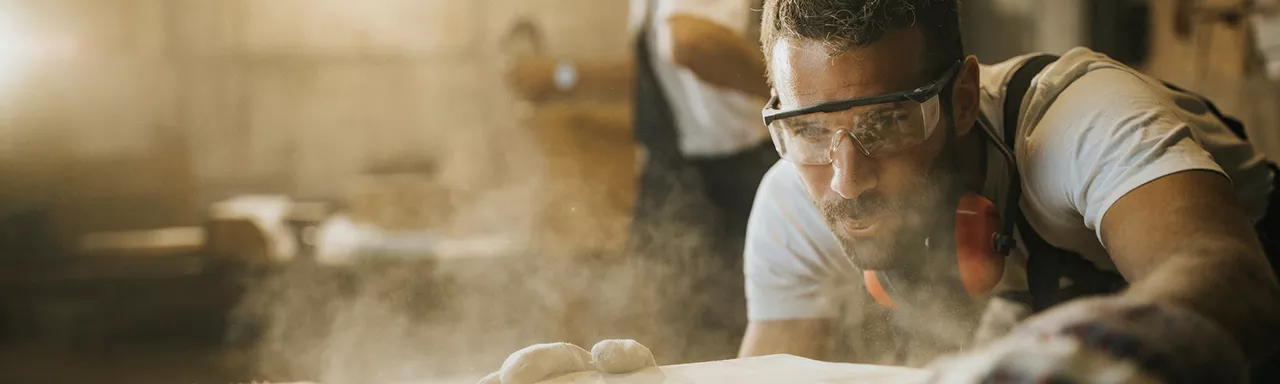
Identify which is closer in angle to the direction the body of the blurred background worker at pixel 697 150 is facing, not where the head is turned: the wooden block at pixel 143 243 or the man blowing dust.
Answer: the wooden block

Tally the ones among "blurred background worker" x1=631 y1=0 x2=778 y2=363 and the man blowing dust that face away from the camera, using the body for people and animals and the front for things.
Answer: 0

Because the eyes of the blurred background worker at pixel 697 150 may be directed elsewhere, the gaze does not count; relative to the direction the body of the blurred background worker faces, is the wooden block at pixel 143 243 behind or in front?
in front

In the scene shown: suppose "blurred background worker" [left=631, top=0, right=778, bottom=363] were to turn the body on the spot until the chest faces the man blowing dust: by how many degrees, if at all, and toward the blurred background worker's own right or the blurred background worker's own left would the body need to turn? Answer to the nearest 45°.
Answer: approximately 135° to the blurred background worker's own left

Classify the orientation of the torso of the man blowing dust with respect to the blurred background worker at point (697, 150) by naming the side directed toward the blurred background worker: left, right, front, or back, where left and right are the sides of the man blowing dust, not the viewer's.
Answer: right

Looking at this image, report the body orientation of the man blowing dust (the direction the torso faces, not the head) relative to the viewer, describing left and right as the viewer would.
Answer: facing the viewer and to the left of the viewer

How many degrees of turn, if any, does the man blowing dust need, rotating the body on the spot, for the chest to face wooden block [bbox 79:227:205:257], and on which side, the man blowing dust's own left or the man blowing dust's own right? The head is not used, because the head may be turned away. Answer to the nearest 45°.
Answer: approximately 90° to the man blowing dust's own right

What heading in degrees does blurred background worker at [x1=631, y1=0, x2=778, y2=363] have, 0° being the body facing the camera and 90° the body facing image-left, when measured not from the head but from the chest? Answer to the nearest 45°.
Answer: approximately 90°

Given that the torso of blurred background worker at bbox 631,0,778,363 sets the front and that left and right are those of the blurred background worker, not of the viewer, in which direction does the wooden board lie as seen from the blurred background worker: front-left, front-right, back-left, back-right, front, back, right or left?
left

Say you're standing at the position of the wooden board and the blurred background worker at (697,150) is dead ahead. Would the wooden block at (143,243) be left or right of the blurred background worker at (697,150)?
left
